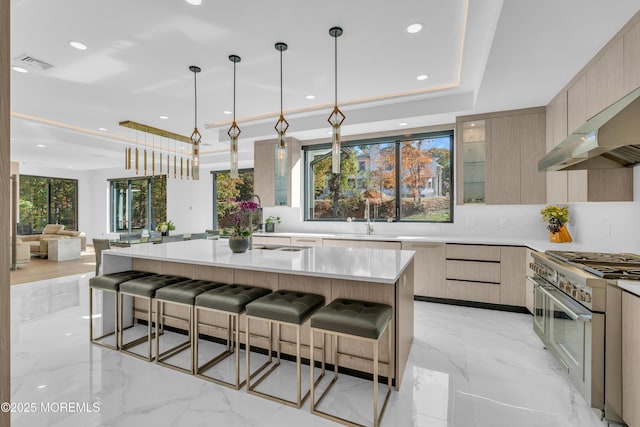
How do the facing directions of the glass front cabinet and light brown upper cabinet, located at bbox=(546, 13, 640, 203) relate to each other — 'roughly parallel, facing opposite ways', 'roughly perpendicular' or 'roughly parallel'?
roughly perpendicular

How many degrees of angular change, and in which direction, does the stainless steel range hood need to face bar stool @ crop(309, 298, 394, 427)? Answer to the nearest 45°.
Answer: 0° — it already faces it

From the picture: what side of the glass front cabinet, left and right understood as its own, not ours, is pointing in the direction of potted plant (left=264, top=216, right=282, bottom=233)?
right

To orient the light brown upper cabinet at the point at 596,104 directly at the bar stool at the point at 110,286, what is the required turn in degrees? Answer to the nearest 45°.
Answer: approximately 45° to its left

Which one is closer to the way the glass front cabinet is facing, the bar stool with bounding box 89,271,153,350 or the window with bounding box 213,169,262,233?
the bar stool

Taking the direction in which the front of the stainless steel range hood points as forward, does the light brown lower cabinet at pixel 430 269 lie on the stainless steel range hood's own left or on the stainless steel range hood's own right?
on the stainless steel range hood's own right

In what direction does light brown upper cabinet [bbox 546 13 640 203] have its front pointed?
to the viewer's left

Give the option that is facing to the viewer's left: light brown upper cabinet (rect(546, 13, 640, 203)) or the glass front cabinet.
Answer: the light brown upper cabinet

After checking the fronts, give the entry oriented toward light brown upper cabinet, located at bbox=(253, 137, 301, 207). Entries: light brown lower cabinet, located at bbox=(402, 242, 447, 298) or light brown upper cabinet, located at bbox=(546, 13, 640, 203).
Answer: light brown upper cabinet, located at bbox=(546, 13, 640, 203)

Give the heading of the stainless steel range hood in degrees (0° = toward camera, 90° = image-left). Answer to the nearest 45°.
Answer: approximately 45°
